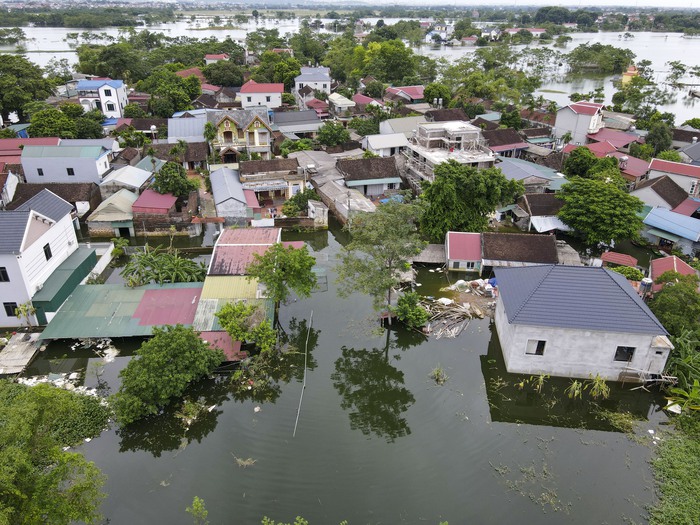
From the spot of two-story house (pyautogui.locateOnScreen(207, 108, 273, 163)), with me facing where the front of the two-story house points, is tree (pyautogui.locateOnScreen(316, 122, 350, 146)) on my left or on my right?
on my left

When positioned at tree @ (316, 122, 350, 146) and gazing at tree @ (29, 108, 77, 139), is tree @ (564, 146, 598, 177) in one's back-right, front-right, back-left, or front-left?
back-left

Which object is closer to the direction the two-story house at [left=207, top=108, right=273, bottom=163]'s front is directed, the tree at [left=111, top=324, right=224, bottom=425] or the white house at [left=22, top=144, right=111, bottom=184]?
the tree

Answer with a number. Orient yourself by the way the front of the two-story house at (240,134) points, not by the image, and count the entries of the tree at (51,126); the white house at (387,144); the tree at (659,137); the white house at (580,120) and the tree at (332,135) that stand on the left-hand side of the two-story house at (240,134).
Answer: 4

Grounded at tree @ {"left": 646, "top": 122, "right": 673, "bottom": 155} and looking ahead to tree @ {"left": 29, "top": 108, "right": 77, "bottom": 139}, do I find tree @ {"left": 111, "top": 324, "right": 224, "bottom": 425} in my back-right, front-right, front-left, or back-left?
front-left

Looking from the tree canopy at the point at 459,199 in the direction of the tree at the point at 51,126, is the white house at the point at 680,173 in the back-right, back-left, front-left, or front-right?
back-right

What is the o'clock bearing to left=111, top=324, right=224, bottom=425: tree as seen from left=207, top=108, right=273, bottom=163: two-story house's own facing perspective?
The tree is roughly at 12 o'clock from the two-story house.

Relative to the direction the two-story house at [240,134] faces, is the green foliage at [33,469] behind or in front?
in front

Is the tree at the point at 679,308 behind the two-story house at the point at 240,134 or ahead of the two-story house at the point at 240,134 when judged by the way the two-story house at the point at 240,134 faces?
ahead

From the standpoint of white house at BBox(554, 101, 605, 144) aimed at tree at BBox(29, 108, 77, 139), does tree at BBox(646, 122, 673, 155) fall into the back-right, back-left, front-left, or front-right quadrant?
back-left

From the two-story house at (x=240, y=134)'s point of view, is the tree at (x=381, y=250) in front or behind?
in front

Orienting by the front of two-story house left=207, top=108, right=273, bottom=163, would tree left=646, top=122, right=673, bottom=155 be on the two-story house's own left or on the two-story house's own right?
on the two-story house's own left

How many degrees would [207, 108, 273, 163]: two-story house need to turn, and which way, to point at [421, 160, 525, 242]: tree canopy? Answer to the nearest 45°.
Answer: approximately 45° to its left

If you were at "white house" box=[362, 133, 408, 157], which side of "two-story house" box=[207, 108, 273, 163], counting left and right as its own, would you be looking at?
left

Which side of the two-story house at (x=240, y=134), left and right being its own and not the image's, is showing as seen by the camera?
front

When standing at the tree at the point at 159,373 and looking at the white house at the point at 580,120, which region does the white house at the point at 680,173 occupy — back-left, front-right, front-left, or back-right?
front-right

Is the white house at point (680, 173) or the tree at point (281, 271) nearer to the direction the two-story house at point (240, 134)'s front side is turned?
the tree

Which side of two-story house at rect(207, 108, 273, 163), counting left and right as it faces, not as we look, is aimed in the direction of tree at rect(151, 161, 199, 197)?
front

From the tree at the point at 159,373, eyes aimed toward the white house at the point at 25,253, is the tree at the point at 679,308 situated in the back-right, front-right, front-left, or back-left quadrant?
back-right

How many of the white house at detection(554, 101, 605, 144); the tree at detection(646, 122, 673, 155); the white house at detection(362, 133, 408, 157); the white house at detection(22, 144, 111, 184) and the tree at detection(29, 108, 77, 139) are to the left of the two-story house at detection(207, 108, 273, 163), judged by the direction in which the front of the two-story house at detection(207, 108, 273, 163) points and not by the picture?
3
